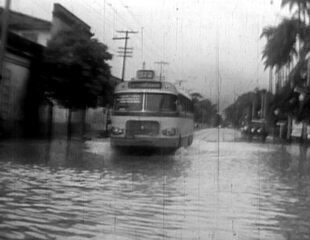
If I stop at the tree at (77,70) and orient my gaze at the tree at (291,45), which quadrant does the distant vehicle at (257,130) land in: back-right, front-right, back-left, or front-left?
front-left

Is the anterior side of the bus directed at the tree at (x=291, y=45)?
no

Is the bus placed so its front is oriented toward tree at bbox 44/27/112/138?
no

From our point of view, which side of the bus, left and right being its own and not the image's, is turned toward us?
front

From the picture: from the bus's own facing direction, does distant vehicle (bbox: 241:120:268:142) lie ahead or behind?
behind

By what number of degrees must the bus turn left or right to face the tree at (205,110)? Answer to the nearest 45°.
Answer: approximately 180°

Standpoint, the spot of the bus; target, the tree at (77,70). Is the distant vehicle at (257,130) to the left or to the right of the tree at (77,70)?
right
